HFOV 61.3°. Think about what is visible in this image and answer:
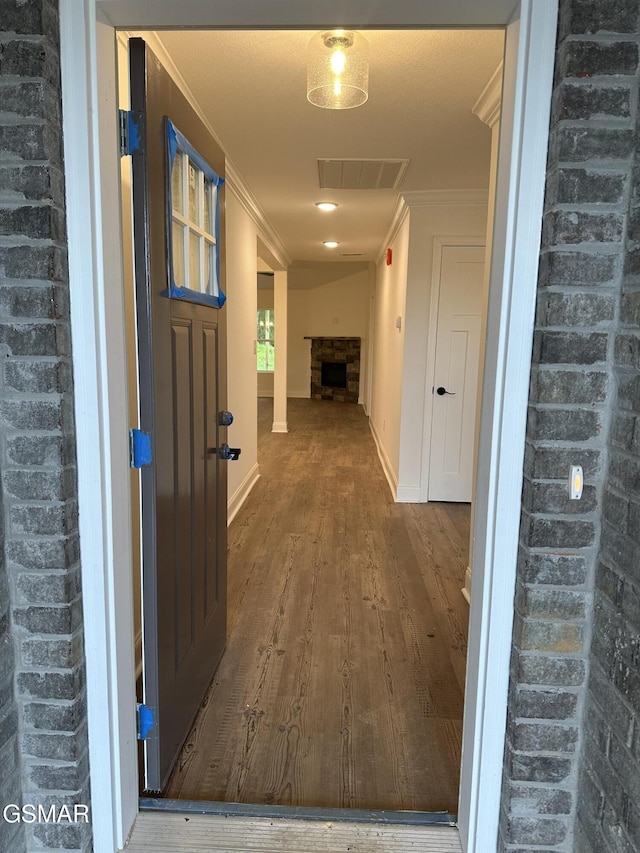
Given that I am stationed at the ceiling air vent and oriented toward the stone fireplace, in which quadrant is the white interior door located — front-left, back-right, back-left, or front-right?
front-right

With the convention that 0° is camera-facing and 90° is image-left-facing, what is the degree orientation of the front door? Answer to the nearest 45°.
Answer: approximately 270°

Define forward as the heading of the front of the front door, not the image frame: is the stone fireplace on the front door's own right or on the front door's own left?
on the front door's own left

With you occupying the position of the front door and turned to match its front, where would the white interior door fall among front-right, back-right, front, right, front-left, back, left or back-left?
front-left
